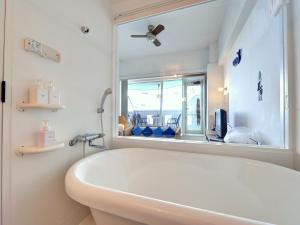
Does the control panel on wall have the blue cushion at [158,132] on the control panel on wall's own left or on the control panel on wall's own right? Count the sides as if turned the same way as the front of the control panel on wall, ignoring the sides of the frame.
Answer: on the control panel on wall's own left

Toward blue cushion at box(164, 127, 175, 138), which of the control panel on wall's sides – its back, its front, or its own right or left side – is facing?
left

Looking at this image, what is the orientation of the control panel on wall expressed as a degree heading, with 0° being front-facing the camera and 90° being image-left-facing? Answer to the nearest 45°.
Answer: approximately 315°
